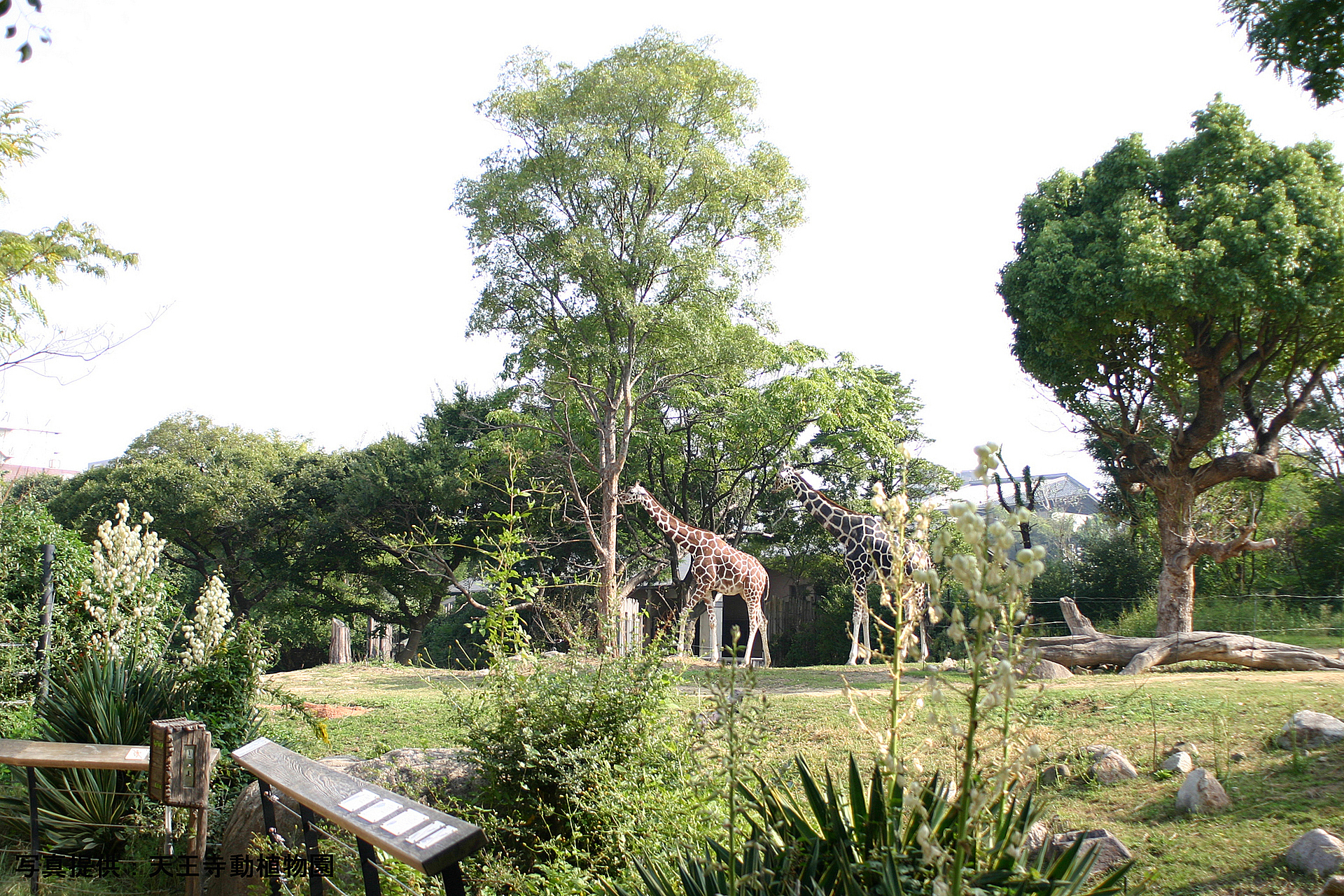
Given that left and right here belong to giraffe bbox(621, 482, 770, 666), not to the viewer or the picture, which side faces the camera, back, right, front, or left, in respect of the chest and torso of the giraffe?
left

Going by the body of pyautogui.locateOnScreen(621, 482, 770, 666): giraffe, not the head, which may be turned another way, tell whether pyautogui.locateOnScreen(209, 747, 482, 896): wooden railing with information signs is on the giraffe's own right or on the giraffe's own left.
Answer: on the giraffe's own left

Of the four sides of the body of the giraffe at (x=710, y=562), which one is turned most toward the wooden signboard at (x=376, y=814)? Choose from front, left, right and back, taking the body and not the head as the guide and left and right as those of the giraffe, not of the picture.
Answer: left

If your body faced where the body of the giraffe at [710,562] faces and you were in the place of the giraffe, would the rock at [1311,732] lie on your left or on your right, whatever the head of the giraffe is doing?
on your left

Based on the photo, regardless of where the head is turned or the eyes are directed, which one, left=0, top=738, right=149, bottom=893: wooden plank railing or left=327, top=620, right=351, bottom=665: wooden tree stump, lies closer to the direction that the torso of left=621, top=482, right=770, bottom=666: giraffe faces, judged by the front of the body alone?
the wooden tree stump

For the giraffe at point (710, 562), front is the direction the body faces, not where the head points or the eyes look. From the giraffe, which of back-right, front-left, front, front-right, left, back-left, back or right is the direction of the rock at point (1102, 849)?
left

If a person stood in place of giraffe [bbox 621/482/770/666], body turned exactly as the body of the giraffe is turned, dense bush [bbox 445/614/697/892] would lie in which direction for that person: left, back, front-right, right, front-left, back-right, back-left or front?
left

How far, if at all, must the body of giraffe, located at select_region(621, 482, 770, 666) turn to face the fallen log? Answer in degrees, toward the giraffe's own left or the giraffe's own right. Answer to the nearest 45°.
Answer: approximately 135° to the giraffe's own left
